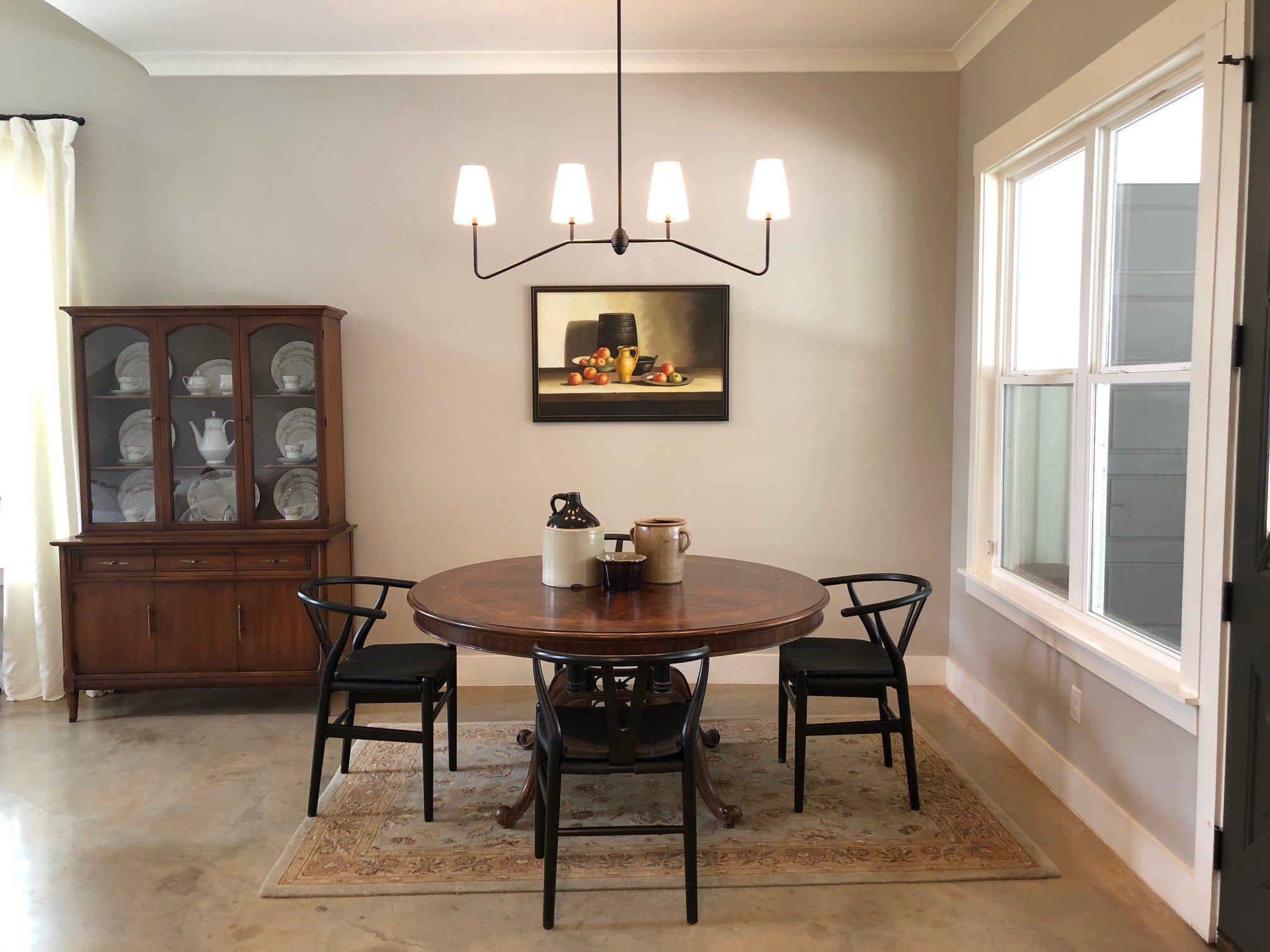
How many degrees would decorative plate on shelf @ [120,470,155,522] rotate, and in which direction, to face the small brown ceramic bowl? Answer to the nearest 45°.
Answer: approximately 45° to its left

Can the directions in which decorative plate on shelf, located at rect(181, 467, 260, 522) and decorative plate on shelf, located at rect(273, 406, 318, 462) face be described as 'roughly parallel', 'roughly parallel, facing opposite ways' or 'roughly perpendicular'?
roughly parallel

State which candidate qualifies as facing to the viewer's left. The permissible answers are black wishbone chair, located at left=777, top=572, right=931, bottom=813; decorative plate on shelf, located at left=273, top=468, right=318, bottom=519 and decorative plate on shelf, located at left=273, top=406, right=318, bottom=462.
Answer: the black wishbone chair

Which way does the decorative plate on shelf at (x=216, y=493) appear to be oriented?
toward the camera

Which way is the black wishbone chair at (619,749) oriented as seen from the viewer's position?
away from the camera

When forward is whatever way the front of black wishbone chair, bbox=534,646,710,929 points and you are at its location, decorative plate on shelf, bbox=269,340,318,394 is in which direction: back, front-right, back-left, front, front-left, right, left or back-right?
front-left

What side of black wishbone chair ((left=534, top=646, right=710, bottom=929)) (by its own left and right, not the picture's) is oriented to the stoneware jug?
front

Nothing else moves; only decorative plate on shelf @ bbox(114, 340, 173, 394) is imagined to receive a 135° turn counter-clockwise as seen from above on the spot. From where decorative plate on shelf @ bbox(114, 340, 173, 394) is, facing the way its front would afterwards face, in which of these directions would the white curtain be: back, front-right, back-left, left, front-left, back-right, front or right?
left

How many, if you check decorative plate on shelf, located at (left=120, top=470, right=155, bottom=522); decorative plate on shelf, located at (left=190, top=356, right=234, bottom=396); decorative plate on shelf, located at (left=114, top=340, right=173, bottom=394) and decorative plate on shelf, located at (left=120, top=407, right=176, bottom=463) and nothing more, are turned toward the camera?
4

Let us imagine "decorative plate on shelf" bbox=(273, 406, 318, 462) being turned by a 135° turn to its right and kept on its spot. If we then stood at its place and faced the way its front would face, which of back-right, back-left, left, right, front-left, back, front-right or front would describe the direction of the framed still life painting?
back-right

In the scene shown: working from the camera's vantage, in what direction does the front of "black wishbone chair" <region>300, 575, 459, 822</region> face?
facing to the right of the viewer

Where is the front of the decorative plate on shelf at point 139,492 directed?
toward the camera

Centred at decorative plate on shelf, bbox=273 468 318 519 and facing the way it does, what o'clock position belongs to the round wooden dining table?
The round wooden dining table is roughly at 11 o'clock from the decorative plate on shelf.

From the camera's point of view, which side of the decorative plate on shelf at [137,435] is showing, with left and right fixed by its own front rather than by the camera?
front

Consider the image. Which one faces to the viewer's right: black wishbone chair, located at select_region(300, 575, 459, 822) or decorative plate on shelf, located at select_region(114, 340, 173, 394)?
the black wishbone chair

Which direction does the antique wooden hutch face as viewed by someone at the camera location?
facing the viewer
